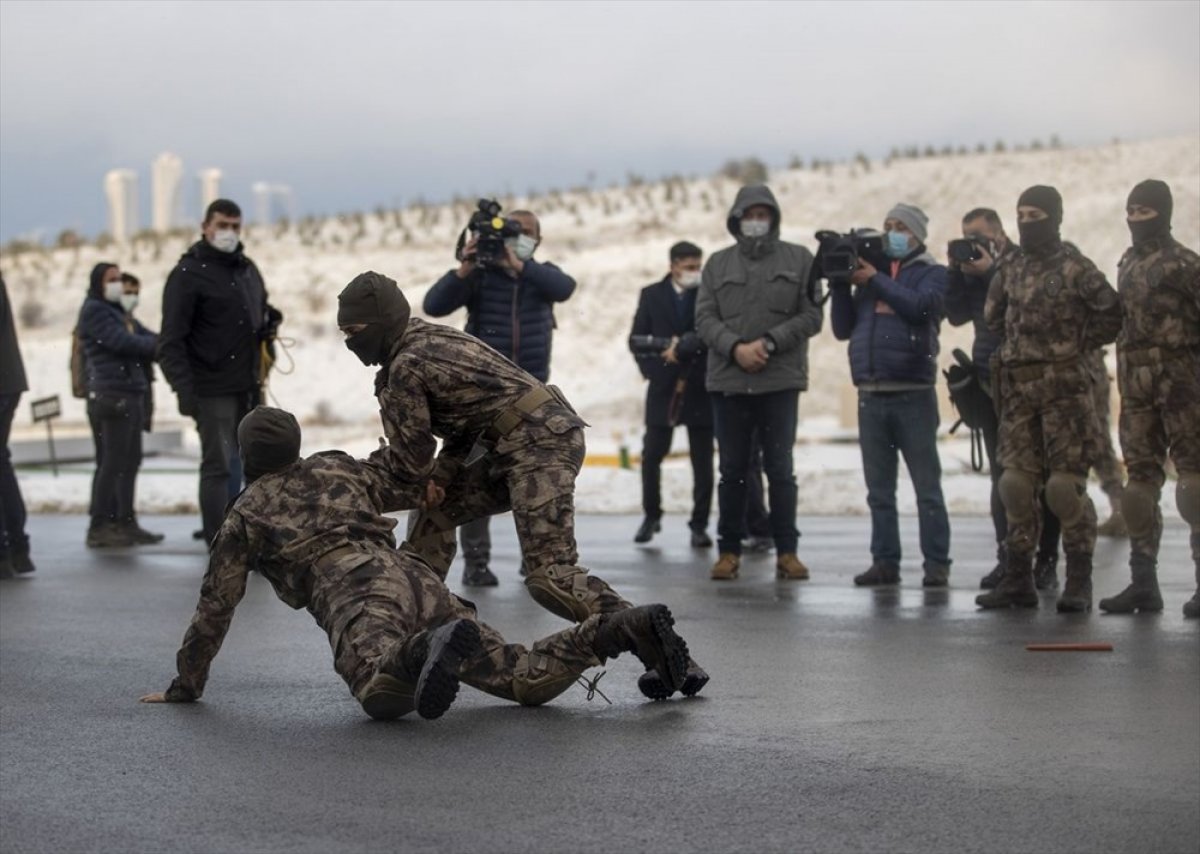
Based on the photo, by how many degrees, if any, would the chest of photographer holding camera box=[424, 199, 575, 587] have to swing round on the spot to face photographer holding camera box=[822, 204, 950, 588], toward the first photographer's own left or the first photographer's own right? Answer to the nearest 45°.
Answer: approximately 90° to the first photographer's own left

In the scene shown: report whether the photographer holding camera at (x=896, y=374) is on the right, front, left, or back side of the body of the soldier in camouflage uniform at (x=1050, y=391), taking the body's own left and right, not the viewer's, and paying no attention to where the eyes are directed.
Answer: right

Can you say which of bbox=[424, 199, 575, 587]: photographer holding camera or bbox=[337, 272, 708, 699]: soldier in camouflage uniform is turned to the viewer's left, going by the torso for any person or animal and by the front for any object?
the soldier in camouflage uniform

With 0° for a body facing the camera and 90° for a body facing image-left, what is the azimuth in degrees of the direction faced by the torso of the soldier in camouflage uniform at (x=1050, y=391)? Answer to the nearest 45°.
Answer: approximately 45°

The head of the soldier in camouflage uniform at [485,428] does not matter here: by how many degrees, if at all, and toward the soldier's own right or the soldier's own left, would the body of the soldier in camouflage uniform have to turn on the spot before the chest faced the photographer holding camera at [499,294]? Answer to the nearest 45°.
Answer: approximately 90° to the soldier's own right

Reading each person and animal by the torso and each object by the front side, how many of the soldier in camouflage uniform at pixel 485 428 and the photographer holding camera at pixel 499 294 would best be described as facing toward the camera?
1

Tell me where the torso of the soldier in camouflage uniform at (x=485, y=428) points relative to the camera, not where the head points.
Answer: to the viewer's left
